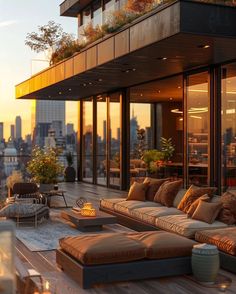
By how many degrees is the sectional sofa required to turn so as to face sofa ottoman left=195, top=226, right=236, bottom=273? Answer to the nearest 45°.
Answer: approximately 45° to its left

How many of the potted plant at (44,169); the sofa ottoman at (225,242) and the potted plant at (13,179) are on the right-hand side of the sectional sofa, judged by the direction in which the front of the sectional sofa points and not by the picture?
2

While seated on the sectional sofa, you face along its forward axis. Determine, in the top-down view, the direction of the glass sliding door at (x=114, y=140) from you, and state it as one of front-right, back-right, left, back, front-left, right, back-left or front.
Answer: back-right

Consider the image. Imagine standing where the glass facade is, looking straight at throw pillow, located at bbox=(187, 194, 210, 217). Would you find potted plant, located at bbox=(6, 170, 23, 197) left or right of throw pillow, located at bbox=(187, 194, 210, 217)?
right

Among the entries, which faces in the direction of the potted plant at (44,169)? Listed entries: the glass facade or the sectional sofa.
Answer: the glass facade

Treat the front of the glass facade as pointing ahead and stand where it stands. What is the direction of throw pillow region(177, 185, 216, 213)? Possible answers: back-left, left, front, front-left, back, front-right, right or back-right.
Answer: front-left

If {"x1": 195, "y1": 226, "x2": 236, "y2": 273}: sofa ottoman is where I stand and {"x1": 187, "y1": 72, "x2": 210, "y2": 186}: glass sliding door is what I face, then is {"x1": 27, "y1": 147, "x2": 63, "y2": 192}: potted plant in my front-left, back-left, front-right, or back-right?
front-left

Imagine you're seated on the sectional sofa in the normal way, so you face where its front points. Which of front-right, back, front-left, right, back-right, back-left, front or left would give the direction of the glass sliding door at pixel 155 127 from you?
back-right

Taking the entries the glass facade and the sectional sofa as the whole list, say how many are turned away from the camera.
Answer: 0

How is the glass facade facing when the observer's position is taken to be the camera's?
facing the viewer and to the left of the viewer

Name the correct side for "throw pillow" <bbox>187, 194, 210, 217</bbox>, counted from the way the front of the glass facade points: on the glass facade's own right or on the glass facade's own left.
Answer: on the glass facade's own left

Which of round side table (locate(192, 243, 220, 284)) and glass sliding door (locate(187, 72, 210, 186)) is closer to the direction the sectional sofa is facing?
the round side table

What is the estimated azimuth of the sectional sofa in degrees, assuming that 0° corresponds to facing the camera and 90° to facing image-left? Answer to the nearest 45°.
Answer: approximately 45°

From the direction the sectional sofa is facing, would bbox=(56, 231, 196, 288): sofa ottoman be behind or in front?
in front
